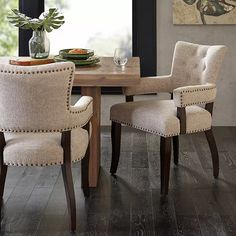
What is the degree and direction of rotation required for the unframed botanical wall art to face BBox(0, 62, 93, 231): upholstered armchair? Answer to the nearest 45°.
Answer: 0° — it already faces it

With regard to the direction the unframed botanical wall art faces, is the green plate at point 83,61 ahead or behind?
ahead

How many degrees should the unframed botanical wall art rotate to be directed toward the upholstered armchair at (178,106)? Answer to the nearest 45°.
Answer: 0° — it already faces it

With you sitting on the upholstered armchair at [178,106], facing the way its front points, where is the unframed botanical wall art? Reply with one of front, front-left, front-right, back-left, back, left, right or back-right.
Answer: back-right

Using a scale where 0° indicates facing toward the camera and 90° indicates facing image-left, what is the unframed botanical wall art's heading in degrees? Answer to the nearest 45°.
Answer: approximately 0°

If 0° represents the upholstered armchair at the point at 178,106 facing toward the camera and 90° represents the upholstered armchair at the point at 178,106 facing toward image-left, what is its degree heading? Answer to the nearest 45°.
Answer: approximately 45°

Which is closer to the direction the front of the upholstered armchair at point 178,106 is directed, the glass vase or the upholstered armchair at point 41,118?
the upholstered armchair

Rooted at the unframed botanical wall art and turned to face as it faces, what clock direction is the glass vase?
The glass vase is roughly at 1 o'clock from the unframed botanical wall art.
